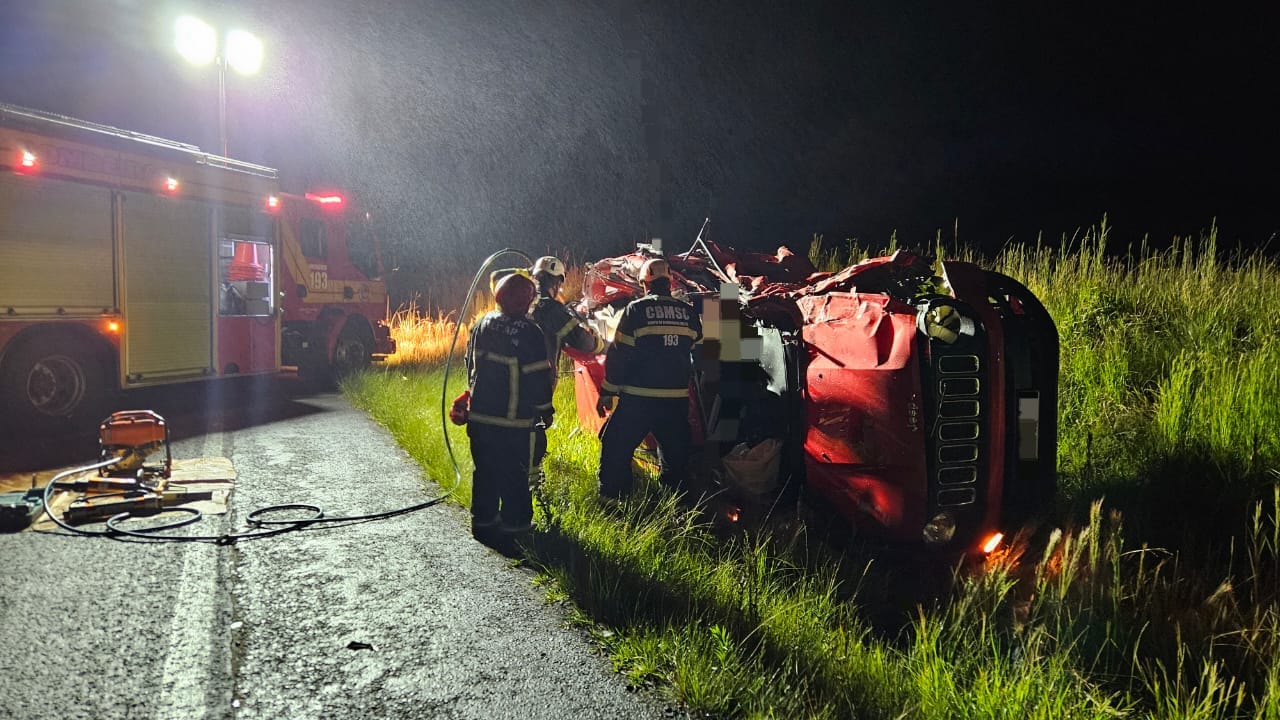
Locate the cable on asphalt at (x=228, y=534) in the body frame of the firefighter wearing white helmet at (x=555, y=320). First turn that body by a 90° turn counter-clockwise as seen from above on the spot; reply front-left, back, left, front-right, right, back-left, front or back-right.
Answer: left

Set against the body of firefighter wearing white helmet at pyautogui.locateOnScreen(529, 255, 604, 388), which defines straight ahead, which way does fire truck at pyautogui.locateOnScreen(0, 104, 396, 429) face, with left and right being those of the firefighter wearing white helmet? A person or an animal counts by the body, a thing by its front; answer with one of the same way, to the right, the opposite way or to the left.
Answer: to the left

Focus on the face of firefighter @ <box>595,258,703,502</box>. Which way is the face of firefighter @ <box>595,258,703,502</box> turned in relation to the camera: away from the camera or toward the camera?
away from the camera

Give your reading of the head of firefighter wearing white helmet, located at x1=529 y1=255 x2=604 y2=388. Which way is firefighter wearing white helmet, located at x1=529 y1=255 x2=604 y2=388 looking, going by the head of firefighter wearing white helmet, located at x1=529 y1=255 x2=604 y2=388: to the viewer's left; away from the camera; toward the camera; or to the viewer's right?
to the viewer's right

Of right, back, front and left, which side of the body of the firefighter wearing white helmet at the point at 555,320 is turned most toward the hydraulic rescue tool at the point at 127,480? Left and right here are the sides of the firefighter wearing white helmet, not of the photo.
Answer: back

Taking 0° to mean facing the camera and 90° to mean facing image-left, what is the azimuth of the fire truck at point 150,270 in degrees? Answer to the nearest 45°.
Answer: approximately 225°

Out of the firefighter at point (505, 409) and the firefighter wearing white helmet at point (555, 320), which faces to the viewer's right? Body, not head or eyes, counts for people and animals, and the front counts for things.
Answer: the firefighter wearing white helmet

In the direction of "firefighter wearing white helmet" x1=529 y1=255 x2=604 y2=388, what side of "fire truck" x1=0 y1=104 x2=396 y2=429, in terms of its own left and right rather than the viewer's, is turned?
right

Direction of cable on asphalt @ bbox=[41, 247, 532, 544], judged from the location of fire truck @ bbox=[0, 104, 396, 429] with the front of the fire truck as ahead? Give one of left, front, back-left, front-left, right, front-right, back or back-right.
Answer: back-right

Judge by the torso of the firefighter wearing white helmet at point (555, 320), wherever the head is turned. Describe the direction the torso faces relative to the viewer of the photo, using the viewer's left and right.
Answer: facing to the right of the viewer

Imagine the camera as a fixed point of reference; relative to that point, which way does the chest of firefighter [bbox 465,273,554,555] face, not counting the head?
away from the camera
